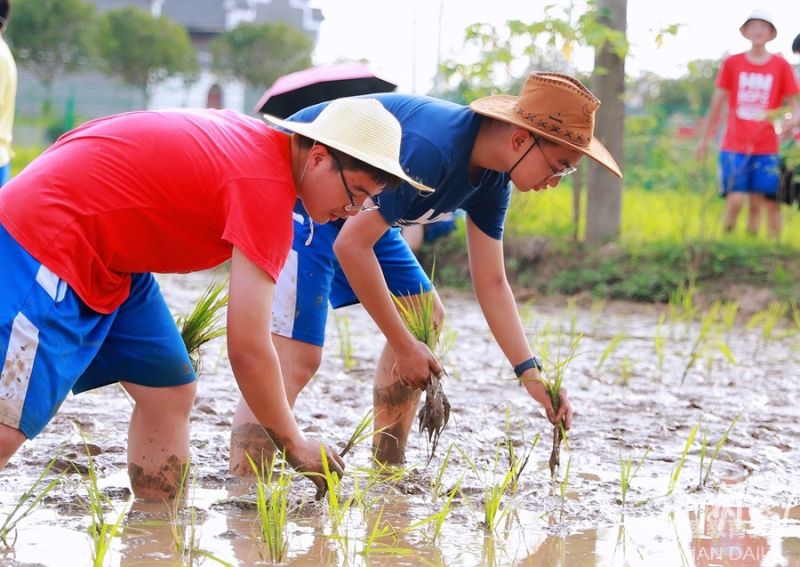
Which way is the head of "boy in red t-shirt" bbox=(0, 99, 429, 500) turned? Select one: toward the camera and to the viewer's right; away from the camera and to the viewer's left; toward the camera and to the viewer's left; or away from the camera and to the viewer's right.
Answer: toward the camera and to the viewer's right

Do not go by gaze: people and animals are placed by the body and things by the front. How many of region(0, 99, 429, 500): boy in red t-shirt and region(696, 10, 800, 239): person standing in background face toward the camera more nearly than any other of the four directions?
1

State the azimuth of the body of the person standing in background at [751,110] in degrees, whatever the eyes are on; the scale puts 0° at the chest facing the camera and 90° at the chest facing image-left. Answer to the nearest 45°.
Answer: approximately 0°

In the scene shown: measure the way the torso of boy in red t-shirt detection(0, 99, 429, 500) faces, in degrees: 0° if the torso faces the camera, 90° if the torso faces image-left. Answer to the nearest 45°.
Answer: approximately 270°

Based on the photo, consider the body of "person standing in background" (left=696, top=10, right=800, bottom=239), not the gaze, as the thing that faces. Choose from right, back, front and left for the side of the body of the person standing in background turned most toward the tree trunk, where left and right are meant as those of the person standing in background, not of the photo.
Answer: right

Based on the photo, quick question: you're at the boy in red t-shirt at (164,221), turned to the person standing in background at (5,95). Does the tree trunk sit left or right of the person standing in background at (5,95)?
right

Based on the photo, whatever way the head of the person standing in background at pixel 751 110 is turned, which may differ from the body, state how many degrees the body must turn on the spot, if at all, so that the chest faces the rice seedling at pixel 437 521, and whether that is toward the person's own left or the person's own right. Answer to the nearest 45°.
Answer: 0° — they already face it

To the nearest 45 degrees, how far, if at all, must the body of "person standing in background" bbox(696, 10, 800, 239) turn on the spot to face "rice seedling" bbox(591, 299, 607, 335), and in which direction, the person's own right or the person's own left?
approximately 45° to the person's own right

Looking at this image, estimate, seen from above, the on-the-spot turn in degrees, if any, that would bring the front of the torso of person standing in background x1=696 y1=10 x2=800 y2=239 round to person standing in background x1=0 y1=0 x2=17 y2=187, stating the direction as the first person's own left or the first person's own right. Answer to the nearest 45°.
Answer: approximately 45° to the first person's own right
